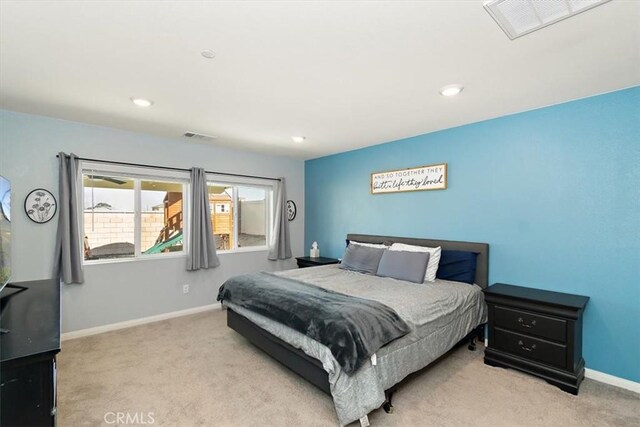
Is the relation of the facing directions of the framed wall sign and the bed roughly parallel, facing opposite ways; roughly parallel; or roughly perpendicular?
roughly parallel

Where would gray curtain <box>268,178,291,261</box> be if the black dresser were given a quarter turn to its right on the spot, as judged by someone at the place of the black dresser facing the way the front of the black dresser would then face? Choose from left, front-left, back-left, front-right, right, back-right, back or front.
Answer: back-left

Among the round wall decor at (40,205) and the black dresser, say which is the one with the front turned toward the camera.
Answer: the round wall decor

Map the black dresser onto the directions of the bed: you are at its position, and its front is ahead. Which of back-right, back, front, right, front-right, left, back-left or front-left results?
front

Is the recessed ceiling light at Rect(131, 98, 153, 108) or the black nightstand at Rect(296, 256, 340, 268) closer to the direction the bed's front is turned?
the recessed ceiling light

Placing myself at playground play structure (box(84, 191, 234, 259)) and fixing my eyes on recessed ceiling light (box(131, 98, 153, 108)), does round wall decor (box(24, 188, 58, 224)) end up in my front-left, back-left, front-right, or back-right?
front-right

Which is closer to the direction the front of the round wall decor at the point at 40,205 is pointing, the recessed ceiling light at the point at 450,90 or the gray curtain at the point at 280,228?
the recessed ceiling light

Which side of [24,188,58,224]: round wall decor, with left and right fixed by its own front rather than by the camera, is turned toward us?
front

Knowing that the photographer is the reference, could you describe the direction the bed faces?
facing the viewer and to the left of the viewer

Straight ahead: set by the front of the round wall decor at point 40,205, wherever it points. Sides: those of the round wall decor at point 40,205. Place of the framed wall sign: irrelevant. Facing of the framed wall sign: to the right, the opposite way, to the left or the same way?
to the right

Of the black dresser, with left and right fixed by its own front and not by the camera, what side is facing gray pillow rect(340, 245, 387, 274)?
front

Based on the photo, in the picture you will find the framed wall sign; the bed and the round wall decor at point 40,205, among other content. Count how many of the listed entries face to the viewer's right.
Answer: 0

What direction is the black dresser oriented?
to the viewer's right
